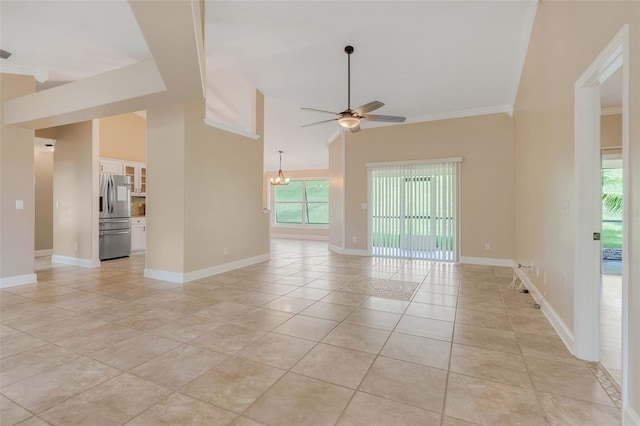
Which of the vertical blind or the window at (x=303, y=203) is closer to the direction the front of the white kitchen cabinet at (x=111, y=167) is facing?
the vertical blind

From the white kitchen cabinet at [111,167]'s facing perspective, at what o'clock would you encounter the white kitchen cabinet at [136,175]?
the white kitchen cabinet at [136,175] is roughly at 9 o'clock from the white kitchen cabinet at [111,167].

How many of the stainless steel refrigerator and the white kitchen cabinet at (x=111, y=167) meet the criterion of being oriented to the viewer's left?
0

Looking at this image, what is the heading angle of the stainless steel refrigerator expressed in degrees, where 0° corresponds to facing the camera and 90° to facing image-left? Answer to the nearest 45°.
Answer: approximately 315°
